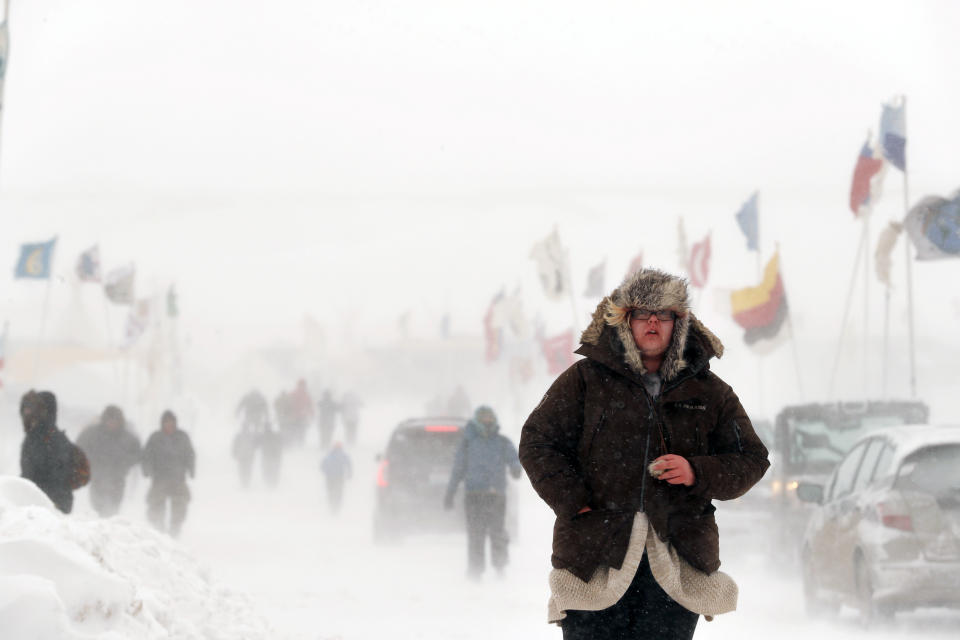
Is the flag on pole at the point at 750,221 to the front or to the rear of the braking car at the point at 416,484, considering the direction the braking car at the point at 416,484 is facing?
to the front

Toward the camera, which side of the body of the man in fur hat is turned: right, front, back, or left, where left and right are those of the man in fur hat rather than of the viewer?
front

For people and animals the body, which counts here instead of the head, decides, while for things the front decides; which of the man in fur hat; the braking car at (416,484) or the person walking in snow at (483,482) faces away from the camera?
the braking car

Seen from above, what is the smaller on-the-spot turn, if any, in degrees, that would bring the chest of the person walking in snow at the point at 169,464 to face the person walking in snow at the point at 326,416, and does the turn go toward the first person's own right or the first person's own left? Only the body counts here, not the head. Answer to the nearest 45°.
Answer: approximately 180°

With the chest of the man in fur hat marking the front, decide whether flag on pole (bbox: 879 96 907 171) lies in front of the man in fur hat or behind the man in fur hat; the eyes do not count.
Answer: behind

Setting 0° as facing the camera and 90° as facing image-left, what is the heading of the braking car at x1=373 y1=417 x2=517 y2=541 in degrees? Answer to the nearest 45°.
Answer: approximately 180°

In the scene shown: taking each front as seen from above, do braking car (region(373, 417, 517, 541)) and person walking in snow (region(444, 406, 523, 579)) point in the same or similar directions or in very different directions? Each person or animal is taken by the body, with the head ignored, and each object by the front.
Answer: very different directions

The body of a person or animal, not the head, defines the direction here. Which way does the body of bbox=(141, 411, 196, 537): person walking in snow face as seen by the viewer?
toward the camera

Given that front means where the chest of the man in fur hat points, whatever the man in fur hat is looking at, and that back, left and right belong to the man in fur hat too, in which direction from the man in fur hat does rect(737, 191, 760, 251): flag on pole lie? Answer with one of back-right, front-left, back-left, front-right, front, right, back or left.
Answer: back

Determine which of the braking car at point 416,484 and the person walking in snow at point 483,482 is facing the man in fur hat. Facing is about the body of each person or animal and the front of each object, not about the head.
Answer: the person walking in snow

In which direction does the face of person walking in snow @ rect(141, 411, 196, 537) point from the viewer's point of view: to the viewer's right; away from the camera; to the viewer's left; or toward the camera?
toward the camera

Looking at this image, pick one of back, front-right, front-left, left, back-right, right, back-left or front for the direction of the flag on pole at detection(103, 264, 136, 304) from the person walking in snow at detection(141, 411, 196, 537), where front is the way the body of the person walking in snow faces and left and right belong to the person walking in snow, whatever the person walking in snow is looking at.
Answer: back

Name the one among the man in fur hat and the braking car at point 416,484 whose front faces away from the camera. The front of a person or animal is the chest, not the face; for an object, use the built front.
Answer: the braking car

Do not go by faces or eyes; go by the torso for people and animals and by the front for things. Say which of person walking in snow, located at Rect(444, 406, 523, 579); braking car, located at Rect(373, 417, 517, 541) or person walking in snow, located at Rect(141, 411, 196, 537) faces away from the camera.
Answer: the braking car

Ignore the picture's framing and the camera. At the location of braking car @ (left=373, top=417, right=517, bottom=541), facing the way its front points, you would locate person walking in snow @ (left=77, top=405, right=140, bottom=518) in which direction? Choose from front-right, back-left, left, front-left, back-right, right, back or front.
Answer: left

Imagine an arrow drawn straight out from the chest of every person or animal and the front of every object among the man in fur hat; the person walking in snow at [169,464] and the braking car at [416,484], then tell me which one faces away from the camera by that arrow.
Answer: the braking car
